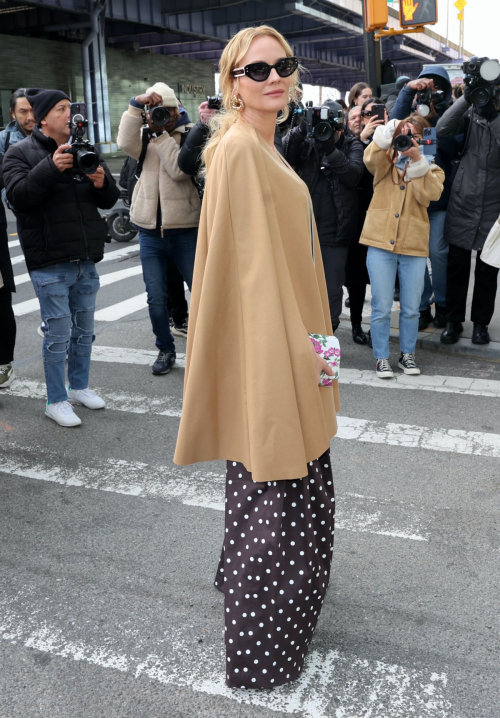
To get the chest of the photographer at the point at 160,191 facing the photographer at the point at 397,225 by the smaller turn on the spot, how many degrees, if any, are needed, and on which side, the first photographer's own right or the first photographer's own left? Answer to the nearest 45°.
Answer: approximately 90° to the first photographer's own left

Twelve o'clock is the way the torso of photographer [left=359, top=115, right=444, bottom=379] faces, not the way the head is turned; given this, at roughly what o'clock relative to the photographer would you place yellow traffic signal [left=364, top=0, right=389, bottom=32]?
The yellow traffic signal is roughly at 6 o'clock from the photographer.

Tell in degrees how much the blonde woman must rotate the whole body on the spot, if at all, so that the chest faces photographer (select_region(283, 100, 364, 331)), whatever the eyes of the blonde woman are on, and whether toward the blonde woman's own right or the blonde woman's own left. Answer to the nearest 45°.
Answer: approximately 90° to the blonde woman's own left

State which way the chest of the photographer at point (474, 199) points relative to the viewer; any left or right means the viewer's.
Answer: facing the viewer

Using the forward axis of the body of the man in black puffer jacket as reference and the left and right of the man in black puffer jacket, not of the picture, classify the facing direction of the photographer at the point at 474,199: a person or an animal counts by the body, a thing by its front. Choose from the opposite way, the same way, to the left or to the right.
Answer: to the right

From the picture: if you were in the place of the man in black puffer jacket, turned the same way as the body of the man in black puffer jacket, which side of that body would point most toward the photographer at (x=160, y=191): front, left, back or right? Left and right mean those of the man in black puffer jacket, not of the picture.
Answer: left

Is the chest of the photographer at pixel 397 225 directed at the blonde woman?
yes

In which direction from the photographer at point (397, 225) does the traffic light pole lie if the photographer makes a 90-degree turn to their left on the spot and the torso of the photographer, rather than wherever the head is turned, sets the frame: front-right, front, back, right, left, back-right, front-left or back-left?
left

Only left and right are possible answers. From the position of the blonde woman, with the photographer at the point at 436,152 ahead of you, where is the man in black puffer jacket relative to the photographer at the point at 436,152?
left

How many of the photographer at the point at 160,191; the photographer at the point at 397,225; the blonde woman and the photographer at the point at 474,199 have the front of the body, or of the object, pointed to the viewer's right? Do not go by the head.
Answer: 1

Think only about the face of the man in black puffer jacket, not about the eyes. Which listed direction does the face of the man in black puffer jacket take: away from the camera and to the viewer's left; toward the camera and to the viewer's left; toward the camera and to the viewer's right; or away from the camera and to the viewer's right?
toward the camera and to the viewer's right

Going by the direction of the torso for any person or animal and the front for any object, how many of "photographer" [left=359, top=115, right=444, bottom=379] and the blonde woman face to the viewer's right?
1

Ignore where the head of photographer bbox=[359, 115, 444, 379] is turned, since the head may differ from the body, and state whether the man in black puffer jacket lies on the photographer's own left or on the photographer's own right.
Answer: on the photographer's own right

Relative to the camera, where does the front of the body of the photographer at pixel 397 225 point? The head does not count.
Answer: toward the camera
